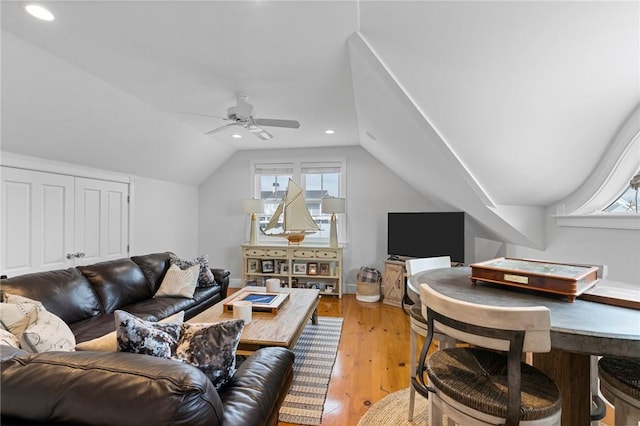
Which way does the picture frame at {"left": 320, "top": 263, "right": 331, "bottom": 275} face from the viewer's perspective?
toward the camera

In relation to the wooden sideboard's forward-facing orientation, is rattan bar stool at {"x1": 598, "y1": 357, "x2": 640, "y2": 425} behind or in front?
in front

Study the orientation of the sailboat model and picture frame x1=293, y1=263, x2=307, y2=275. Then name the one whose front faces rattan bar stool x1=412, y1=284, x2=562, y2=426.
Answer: the picture frame

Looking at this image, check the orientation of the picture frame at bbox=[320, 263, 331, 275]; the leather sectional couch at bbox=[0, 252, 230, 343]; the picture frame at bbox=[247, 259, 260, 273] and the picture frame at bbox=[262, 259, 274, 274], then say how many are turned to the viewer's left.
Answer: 0

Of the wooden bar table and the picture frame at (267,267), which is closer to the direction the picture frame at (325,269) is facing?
the wooden bar table

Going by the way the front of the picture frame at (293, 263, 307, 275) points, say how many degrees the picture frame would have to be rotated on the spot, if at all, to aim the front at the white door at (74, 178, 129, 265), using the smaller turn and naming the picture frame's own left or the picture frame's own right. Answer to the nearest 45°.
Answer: approximately 45° to the picture frame's own right

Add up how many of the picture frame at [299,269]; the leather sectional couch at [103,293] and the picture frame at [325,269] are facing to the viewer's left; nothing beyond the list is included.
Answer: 0

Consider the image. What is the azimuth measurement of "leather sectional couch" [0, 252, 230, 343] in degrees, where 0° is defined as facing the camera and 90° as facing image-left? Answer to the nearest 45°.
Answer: approximately 315°

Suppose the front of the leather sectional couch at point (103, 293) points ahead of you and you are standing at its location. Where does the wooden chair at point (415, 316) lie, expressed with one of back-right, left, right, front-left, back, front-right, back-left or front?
front

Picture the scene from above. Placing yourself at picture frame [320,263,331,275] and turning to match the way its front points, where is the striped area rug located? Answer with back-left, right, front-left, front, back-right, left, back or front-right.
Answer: front

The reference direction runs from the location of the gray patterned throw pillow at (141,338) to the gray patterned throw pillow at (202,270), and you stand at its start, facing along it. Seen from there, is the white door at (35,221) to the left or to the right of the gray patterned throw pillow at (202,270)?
left

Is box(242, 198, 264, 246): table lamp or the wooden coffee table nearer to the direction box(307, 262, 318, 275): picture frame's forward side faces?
the wooden coffee table

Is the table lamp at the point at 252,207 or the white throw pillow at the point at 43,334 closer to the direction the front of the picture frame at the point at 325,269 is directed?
the white throw pillow

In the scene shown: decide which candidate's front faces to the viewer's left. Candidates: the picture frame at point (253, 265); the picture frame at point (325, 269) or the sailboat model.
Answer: the sailboat model

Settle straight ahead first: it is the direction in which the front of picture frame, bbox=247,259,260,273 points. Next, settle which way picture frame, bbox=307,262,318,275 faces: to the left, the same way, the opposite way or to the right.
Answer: the same way

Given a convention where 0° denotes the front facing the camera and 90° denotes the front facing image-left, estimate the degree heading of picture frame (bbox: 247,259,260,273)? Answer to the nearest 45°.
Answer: approximately 0°

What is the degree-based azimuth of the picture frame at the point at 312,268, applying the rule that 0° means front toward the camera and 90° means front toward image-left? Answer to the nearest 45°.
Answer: approximately 0°
